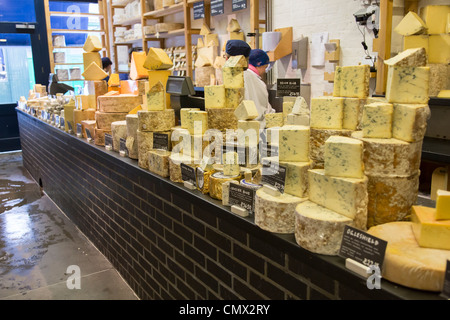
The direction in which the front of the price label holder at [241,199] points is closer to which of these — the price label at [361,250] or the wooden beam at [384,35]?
the price label

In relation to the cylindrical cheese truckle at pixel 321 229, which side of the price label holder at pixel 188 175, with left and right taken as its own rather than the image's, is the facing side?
left

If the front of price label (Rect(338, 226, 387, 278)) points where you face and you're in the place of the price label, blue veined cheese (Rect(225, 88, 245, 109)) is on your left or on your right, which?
on your right

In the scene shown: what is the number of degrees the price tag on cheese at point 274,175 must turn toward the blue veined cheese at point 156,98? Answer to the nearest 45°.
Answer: approximately 90° to its right

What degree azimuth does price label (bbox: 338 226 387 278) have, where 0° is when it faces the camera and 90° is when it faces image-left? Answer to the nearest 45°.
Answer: approximately 45°

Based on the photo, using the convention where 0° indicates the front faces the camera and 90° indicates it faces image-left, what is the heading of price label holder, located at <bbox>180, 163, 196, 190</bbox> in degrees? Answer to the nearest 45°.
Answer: approximately 45°

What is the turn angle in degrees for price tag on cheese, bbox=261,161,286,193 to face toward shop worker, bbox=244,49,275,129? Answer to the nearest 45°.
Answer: approximately 135° to its right

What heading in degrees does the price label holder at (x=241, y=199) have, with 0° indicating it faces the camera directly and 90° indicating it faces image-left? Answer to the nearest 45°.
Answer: approximately 45°

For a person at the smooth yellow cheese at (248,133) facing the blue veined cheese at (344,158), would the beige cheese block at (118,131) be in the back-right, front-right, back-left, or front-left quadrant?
back-right
